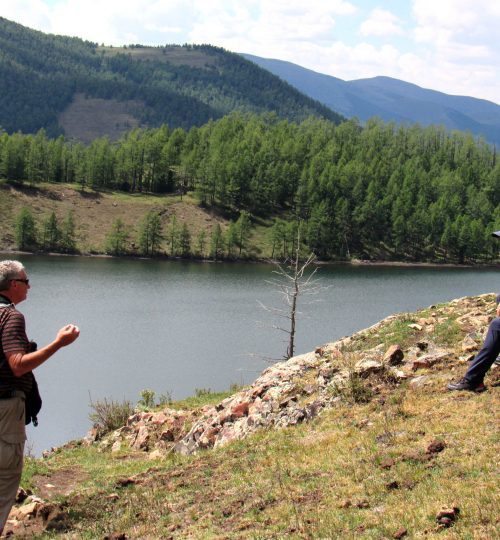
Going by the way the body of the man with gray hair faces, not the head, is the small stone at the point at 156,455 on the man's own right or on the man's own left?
on the man's own left

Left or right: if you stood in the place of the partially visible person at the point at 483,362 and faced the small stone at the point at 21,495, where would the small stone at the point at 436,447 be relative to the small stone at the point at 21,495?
left

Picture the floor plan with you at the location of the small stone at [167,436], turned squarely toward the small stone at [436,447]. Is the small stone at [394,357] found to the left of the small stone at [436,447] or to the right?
left

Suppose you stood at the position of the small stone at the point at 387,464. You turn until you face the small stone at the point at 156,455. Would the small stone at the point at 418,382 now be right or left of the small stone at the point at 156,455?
right

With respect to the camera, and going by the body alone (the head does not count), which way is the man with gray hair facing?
to the viewer's right

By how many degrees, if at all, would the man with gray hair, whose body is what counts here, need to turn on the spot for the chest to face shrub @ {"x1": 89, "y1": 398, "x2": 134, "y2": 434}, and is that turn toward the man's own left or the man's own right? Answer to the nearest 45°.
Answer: approximately 90° to the man's own left

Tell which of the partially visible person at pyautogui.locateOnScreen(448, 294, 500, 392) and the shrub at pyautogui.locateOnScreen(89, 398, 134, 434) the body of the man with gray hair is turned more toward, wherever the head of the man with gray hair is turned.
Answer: the partially visible person

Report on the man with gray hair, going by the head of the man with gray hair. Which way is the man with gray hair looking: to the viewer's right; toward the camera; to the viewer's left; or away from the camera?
to the viewer's right
